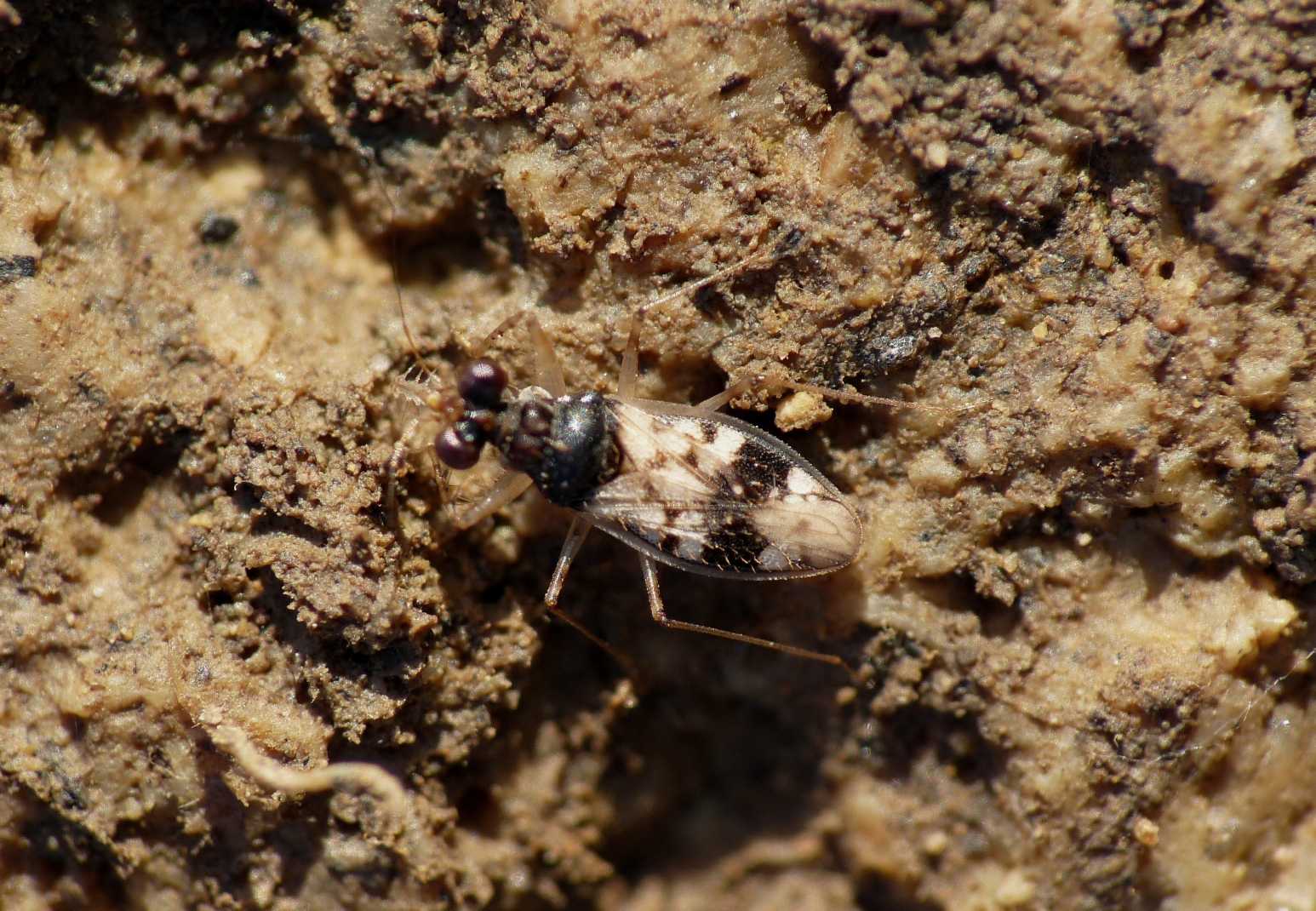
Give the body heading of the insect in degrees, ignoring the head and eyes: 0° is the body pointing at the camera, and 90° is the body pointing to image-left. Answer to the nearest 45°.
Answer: approximately 90°
